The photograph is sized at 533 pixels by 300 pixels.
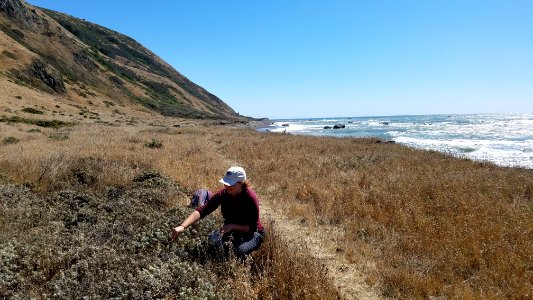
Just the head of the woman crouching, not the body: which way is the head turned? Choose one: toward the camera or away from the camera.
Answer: toward the camera

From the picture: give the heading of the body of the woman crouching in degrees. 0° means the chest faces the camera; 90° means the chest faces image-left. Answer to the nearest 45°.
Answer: approximately 45°
